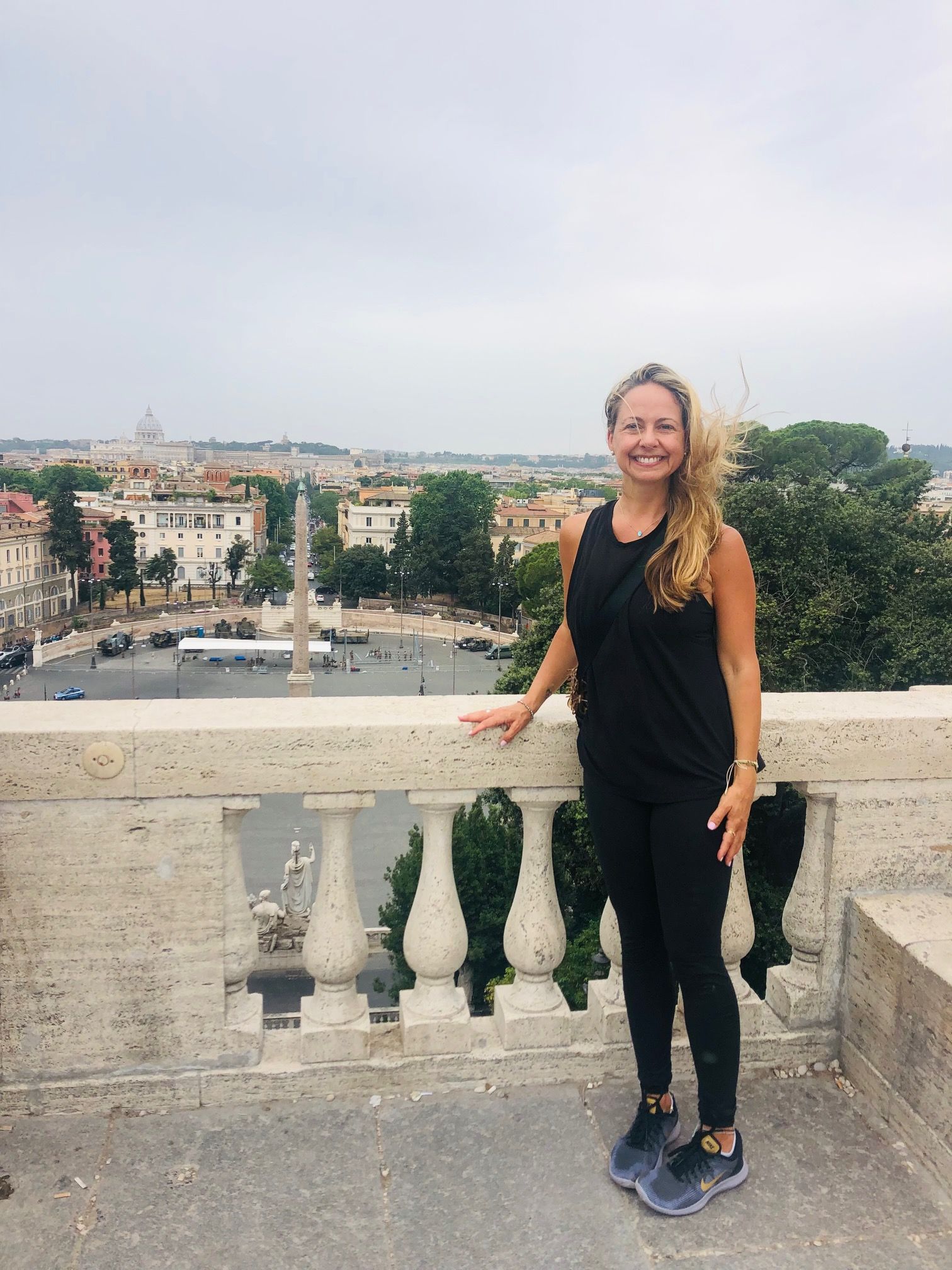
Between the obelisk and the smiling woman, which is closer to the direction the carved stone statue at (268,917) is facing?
the obelisk

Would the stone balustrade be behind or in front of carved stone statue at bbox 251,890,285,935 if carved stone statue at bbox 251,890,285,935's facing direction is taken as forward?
behind

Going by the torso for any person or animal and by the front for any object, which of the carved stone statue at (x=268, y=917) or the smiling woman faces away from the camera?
the carved stone statue

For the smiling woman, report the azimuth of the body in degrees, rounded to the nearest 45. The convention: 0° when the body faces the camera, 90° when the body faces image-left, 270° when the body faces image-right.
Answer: approximately 45°

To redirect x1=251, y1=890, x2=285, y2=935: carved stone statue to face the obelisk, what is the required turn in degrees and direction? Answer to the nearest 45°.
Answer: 0° — it already faces it

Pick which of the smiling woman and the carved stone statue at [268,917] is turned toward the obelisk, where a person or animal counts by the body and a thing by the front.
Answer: the carved stone statue

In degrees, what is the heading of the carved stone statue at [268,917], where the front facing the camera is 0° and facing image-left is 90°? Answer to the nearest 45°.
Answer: approximately 180°

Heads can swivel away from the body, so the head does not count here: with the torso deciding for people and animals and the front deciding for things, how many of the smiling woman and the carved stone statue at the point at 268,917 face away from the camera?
1

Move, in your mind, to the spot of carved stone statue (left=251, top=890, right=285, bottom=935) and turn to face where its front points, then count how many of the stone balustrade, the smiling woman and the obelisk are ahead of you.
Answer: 1
